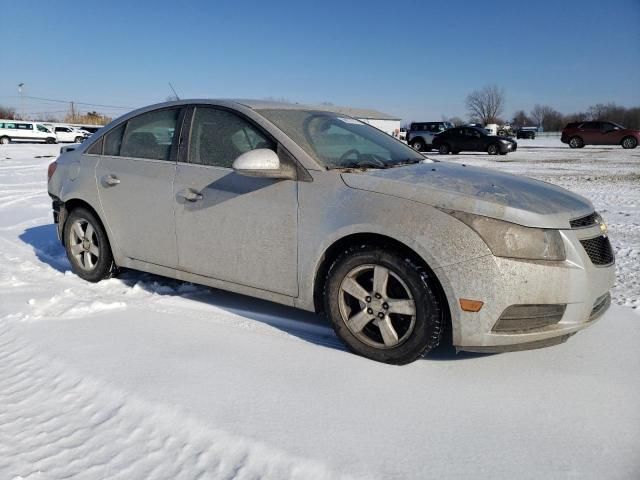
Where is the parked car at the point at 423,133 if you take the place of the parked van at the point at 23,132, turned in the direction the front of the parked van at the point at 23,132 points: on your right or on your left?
on your right

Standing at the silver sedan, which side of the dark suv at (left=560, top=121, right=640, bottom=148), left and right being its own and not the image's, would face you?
right

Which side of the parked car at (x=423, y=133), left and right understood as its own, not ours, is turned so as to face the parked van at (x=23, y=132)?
back

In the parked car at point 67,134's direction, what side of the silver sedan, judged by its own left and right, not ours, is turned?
back

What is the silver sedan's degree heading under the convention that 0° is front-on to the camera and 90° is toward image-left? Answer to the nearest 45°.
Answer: approximately 315°

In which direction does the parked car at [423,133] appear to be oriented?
to the viewer's right

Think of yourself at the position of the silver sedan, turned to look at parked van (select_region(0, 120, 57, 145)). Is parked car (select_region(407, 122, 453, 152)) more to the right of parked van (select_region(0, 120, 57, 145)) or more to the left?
right

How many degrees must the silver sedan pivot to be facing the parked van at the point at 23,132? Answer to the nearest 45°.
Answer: approximately 180°

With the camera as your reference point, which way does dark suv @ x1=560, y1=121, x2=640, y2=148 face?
facing to the right of the viewer

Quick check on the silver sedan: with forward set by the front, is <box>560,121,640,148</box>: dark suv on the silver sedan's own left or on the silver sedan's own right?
on the silver sedan's own left
